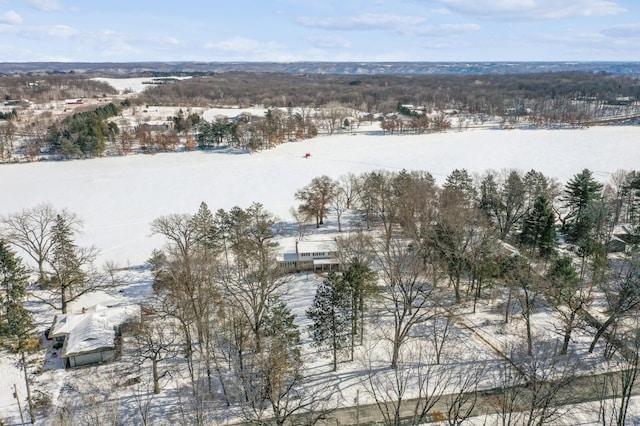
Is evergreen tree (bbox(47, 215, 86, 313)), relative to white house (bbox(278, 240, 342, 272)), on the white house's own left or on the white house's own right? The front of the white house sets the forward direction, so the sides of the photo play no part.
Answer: on the white house's own right

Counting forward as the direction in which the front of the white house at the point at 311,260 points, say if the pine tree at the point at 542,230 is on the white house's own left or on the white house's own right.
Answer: on the white house's own left

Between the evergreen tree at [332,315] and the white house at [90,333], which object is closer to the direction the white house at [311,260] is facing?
the evergreen tree

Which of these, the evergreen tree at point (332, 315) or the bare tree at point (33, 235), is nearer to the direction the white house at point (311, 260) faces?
the evergreen tree

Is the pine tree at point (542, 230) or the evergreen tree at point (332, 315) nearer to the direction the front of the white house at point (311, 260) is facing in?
the evergreen tree

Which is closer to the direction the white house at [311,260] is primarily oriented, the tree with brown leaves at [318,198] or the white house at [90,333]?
the white house

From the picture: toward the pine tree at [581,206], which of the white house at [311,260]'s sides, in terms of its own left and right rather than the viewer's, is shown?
left

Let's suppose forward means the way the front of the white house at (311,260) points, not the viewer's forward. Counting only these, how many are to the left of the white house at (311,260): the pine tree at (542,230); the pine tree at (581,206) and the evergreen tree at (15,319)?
2

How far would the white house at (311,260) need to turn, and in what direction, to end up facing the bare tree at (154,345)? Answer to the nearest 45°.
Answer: approximately 45° to its right

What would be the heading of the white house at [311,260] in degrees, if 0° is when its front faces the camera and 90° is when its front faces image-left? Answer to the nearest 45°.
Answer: approximately 0°

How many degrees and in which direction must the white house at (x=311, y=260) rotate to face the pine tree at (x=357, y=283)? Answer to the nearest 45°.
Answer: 0° — it already faces it

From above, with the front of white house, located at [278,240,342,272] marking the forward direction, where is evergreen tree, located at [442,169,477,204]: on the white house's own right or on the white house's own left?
on the white house's own left

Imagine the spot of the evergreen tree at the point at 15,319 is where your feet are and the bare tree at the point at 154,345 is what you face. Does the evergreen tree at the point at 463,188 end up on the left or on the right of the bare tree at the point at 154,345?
left
